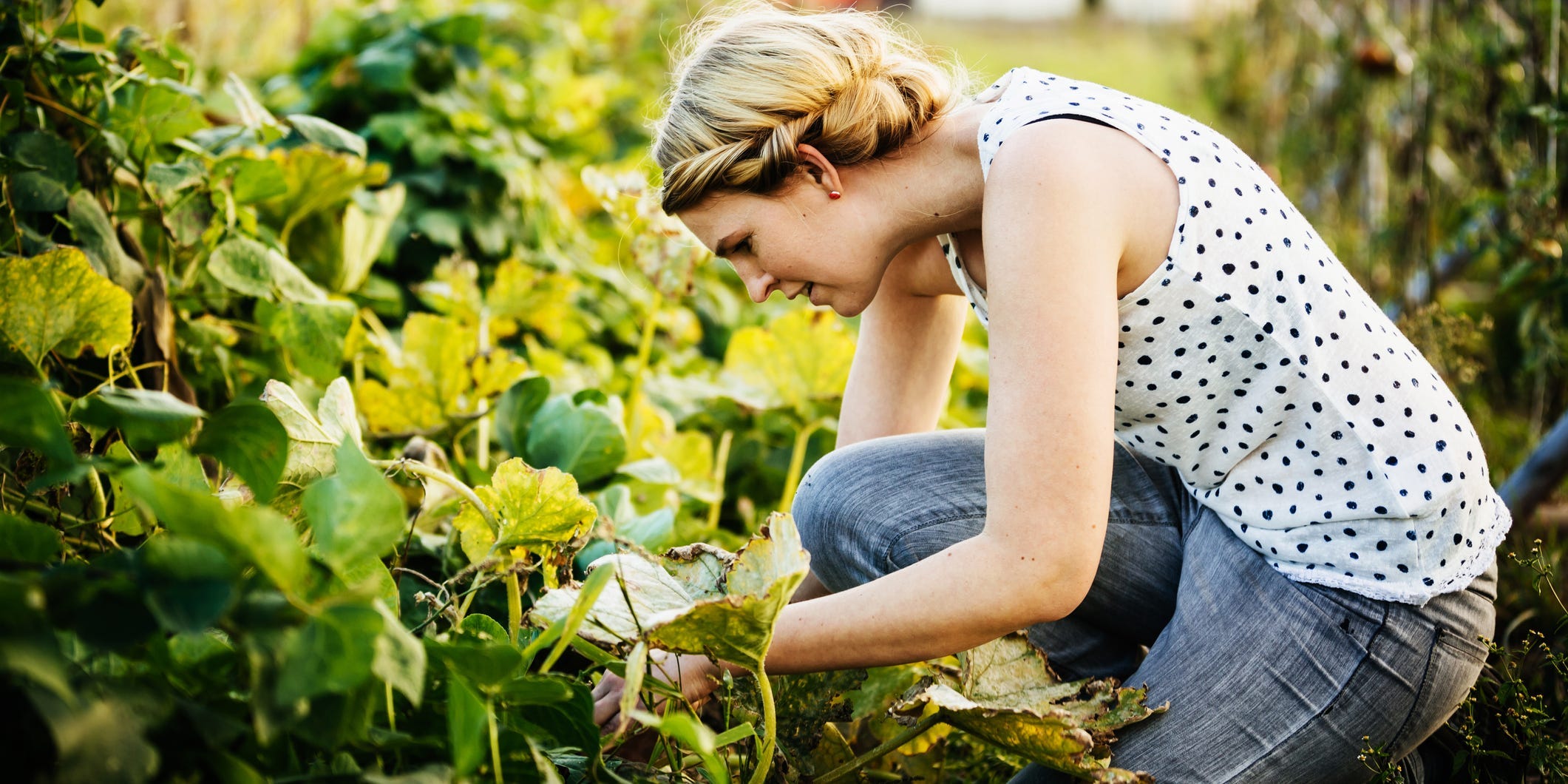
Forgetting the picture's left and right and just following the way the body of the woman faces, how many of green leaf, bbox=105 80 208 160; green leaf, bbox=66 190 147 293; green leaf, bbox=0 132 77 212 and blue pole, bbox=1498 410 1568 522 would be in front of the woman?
3

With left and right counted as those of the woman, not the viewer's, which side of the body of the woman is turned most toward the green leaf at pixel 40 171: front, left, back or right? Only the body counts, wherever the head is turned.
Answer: front

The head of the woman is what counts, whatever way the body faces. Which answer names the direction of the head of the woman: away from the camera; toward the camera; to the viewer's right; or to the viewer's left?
to the viewer's left

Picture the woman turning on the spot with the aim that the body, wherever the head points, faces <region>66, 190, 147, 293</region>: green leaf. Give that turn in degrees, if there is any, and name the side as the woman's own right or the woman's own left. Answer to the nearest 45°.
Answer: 0° — they already face it

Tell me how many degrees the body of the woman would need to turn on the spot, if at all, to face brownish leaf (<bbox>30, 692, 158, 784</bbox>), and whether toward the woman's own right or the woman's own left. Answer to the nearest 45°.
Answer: approximately 45° to the woman's own left

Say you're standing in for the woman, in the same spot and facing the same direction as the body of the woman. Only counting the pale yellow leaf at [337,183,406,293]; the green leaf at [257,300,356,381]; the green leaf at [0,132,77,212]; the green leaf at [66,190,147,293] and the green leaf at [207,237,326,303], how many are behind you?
0

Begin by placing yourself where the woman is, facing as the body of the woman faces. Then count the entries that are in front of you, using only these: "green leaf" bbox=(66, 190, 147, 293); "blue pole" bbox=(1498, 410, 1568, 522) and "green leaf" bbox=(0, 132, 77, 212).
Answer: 2

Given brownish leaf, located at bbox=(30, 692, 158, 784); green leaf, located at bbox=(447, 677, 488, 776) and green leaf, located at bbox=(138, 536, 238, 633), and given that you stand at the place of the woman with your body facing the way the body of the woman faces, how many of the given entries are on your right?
0

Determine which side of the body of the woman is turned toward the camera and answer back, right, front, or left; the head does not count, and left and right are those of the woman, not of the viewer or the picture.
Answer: left

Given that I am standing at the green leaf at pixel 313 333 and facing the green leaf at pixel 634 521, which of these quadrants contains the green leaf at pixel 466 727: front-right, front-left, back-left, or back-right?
front-right
